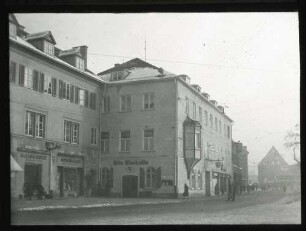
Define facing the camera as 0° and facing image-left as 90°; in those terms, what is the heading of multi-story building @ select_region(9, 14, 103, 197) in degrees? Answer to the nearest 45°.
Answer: approximately 315°

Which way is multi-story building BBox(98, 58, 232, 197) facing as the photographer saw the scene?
facing the viewer

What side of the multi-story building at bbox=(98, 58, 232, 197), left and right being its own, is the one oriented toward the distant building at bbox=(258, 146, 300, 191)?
left

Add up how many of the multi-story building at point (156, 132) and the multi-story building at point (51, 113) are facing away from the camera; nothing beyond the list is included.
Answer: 0

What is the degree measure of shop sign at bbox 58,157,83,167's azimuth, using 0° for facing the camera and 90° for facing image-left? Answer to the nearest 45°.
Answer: approximately 315°

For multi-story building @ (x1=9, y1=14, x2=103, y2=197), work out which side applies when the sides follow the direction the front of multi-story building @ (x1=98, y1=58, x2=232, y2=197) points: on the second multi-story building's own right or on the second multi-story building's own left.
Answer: on the second multi-story building's own right

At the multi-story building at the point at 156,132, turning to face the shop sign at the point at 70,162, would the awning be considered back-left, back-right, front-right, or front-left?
front-left

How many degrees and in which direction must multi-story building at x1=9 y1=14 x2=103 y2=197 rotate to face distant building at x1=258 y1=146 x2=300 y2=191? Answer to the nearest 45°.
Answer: approximately 45° to its left

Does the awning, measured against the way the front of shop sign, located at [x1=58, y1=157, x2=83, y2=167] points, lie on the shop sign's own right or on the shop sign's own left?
on the shop sign's own right

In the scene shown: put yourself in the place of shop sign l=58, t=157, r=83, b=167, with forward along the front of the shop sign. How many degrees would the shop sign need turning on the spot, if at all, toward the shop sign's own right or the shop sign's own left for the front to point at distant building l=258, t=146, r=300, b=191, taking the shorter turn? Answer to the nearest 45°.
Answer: approximately 45° to the shop sign's own left
